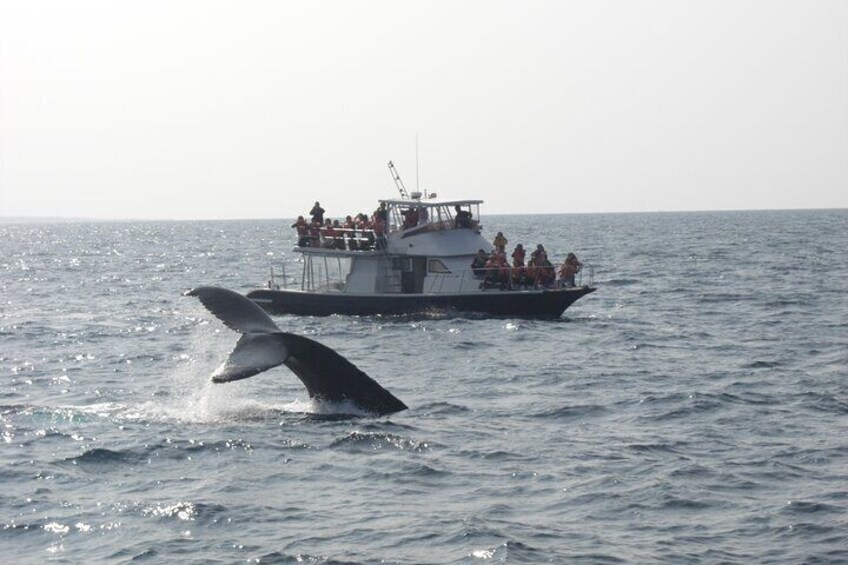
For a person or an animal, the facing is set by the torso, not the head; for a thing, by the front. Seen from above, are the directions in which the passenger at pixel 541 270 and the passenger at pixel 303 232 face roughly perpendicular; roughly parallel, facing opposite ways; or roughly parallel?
roughly parallel

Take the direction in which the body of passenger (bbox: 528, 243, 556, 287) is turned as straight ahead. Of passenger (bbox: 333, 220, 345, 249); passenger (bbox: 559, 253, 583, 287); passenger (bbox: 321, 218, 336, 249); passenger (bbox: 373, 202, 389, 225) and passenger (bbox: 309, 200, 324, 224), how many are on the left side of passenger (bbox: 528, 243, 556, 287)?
1

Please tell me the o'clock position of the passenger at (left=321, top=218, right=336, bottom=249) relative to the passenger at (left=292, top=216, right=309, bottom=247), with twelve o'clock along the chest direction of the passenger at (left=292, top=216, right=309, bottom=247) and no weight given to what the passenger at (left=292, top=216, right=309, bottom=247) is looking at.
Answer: the passenger at (left=321, top=218, right=336, bottom=249) is roughly at 10 o'clock from the passenger at (left=292, top=216, right=309, bottom=247).

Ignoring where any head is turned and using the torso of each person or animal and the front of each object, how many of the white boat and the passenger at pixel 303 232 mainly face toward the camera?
1

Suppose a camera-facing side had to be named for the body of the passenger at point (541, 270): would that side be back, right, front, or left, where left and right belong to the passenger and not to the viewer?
front

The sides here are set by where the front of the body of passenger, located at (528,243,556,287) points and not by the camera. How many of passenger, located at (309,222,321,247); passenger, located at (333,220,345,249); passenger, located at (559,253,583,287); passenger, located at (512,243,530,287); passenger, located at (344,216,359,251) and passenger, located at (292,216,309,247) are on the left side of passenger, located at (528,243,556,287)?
1

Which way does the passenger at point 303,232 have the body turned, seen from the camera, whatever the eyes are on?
toward the camera

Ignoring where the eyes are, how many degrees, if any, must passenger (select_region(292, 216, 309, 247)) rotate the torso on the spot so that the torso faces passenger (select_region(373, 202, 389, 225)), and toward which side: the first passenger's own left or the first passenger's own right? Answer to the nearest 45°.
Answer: approximately 45° to the first passenger's own left

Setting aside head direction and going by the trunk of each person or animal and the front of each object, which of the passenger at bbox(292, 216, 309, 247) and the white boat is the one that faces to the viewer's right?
the white boat

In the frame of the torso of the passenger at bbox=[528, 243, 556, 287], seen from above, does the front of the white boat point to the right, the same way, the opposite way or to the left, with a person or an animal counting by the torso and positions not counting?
to the left

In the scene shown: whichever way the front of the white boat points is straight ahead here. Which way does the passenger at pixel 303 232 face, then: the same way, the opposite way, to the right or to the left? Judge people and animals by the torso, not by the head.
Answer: to the right

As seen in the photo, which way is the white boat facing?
to the viewer's right

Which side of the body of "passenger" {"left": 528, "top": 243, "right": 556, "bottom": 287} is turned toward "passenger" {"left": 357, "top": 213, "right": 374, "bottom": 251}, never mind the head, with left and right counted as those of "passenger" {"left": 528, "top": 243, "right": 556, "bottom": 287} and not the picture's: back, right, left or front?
right
